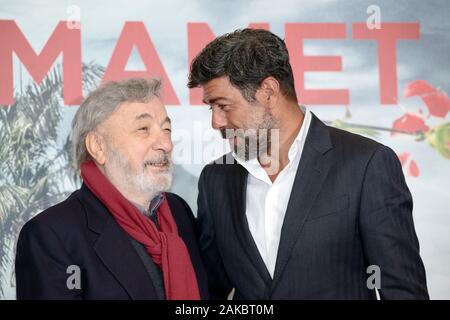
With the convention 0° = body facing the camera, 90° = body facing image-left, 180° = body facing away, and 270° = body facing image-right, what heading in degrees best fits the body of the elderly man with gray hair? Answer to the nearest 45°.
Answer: approximately 315°

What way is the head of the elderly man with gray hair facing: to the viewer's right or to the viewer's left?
to the viewer's right
